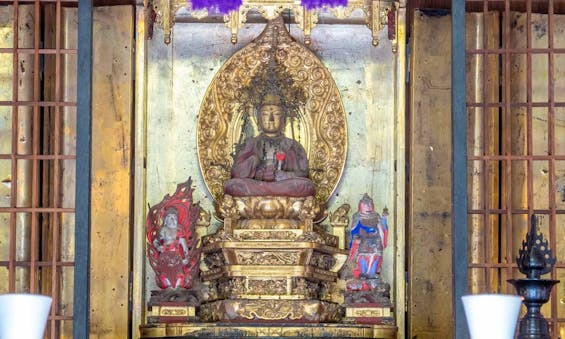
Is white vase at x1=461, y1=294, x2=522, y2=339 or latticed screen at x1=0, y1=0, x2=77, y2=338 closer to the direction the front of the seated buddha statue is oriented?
the white vase

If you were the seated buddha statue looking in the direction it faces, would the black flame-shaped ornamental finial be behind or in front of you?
in front

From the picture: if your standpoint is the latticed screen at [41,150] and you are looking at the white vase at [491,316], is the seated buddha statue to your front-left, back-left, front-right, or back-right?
front-left

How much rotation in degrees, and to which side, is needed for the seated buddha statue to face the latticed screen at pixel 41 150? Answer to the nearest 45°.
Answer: approximately 90° to its right

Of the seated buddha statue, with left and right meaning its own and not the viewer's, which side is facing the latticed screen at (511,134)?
left

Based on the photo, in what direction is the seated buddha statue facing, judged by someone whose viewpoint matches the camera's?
facing the viewer

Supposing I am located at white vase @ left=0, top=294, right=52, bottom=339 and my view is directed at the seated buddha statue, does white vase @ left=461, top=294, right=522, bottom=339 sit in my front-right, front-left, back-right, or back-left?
front-right

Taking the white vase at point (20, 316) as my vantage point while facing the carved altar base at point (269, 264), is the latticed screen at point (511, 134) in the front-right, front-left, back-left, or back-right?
front-right

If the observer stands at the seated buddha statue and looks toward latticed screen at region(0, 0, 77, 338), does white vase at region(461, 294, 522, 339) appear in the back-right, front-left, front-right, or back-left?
back-left

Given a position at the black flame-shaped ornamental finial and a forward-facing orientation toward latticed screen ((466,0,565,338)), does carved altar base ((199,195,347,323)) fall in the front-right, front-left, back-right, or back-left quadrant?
front-left
